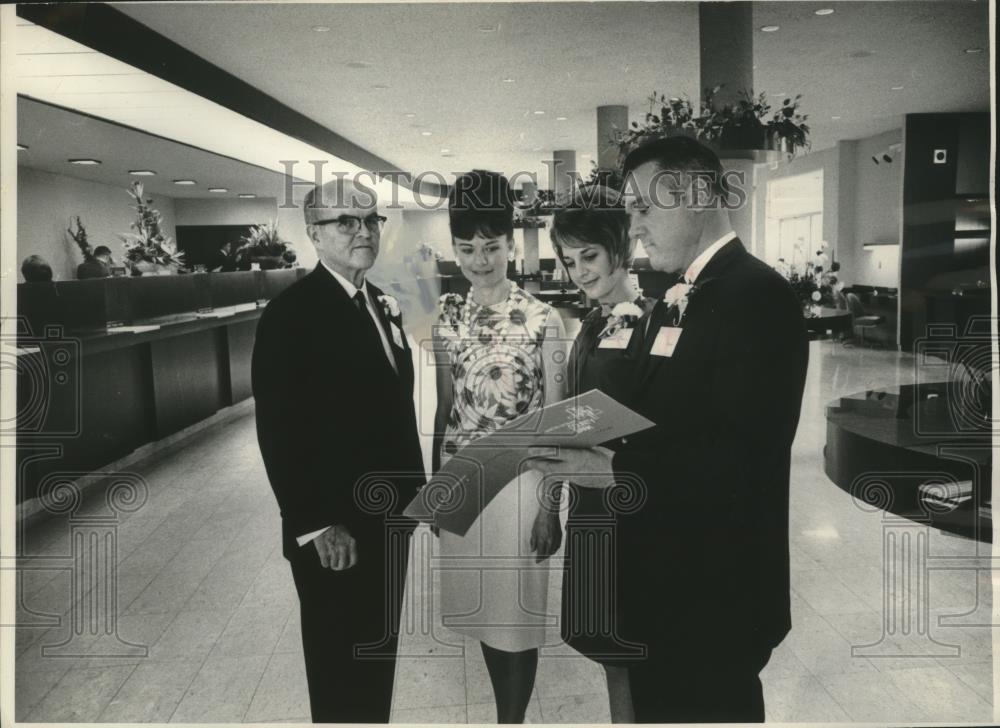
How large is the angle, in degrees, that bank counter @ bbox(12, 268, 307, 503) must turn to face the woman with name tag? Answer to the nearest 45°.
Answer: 0° — it already faces them

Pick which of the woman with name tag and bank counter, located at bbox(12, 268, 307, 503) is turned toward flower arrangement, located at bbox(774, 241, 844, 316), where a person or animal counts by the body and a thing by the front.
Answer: the bank counter

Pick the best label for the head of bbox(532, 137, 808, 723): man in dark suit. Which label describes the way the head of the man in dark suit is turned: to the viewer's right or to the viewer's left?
to the viewer's left

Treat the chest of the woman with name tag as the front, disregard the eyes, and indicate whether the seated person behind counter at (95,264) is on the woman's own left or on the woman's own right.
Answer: on the woman's own right

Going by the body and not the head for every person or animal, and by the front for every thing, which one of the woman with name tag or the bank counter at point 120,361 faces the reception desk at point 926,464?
the bank counter

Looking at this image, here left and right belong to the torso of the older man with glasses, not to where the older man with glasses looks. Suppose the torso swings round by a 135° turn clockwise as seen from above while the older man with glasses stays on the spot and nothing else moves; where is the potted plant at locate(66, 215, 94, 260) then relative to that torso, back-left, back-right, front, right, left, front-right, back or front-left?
front-right
